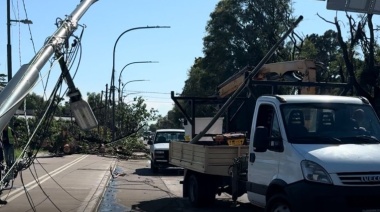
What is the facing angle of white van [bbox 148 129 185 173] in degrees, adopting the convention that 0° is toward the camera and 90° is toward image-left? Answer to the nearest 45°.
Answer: approximately 0°

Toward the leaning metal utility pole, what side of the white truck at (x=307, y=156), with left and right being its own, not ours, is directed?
right

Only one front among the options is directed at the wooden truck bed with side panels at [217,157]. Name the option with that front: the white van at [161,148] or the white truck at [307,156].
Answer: the white van

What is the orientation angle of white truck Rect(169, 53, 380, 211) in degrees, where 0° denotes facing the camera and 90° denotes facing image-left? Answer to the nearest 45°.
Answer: approximately 315°

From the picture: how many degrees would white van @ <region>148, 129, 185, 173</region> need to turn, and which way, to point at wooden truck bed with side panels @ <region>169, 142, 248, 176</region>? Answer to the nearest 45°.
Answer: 0° — it already faces it

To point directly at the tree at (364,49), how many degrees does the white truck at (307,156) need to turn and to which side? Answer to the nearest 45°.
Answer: approximately 135° to its left

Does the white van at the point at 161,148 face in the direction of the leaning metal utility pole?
yes

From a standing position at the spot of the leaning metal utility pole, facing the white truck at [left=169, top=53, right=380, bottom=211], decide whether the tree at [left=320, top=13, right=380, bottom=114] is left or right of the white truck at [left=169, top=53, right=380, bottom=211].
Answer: left
